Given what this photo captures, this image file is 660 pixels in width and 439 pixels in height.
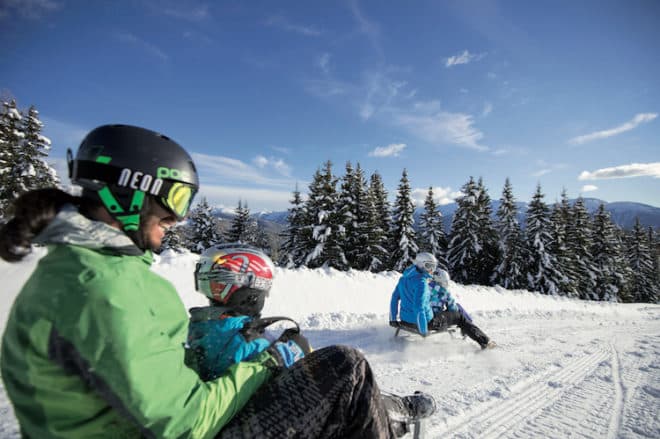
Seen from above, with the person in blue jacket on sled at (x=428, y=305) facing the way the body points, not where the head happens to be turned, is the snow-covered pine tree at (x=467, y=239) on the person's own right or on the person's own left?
on the person's own left

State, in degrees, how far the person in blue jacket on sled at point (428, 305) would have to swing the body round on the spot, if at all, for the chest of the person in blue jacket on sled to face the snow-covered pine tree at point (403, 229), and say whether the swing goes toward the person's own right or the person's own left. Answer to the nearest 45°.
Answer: approximately 90° to the person's own left

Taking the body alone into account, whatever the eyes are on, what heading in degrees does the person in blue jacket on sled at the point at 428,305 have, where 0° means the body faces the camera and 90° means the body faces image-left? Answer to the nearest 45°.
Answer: approximately 270°

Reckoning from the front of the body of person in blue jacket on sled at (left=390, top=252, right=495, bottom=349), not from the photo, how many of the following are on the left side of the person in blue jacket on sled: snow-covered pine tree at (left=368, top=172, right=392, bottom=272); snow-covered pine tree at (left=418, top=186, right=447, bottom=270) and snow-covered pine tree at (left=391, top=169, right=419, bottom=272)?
3

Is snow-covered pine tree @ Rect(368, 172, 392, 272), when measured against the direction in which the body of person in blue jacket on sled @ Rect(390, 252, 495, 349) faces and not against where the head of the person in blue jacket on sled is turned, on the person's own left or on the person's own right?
on the person's own left

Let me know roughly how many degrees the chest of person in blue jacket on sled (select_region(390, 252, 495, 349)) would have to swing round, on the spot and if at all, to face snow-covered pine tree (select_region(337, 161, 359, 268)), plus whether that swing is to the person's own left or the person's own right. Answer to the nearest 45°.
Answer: approximately 90° to the person's own left

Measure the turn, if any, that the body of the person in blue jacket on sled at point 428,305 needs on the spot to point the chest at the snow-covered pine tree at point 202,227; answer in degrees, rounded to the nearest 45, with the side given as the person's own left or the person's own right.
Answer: approximately 135° to the person's own left

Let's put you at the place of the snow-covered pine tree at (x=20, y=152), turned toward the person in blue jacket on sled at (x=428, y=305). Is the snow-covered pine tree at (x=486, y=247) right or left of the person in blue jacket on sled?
left
